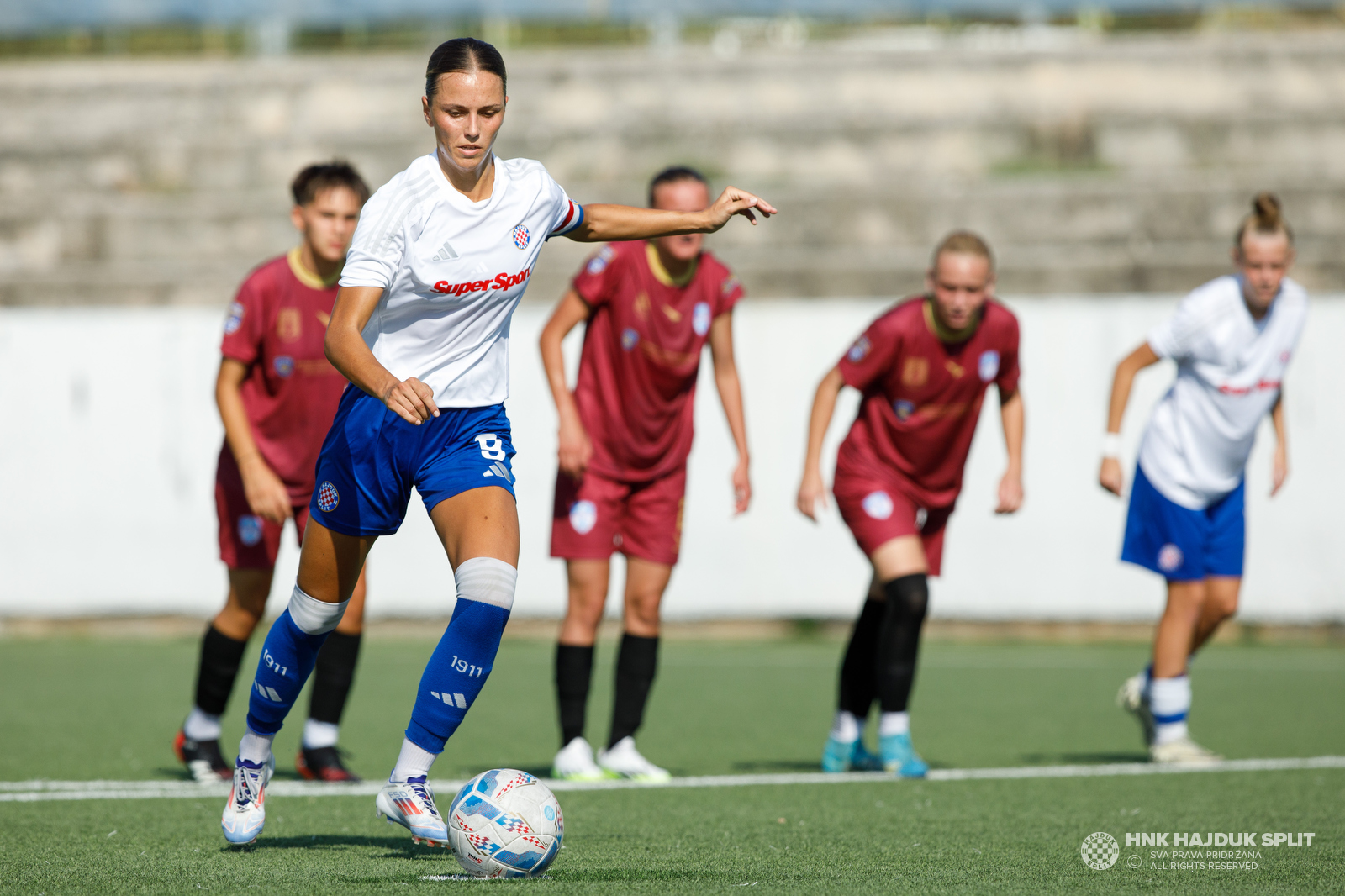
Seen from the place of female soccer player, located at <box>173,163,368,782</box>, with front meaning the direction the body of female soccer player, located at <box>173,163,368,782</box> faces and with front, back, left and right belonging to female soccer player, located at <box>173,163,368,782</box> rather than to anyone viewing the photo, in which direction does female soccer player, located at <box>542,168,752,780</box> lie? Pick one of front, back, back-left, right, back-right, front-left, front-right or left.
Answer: front-left

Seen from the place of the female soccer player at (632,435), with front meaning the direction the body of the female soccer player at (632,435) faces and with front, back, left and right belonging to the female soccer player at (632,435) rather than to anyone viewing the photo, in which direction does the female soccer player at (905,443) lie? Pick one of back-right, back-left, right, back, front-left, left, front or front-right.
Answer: left

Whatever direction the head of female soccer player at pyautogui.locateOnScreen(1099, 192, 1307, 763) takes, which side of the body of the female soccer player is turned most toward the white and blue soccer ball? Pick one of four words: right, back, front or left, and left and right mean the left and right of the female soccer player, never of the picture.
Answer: right

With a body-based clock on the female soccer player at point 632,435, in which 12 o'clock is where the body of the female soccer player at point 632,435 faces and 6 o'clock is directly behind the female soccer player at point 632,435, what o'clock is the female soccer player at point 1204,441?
the female soccer player at point 1204,441 is roughly at 9 o'clock from the female soccer player at point 632,435.

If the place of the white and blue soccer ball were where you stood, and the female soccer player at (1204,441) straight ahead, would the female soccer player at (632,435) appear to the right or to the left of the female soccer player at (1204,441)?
left

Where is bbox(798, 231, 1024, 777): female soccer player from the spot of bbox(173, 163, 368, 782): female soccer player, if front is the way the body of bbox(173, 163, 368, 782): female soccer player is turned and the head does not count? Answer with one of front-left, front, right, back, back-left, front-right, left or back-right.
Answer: front-left

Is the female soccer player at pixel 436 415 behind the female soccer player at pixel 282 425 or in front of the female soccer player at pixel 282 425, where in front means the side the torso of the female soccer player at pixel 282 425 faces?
in front

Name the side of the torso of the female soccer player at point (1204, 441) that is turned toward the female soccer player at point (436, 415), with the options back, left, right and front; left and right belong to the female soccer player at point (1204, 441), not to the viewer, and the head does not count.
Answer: right

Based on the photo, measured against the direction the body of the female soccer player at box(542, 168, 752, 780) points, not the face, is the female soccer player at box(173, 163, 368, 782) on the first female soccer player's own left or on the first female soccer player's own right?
on the first female soccer player's own right

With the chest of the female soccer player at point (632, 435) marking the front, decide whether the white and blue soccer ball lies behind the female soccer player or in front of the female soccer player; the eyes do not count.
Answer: in front

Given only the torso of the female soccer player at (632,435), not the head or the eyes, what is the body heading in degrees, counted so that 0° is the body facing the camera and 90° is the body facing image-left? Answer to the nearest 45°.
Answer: approximately 0°

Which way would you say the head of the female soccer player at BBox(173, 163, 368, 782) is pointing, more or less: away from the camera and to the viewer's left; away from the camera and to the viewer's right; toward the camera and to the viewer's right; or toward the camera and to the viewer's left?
toward the camera and to the viewer's right
